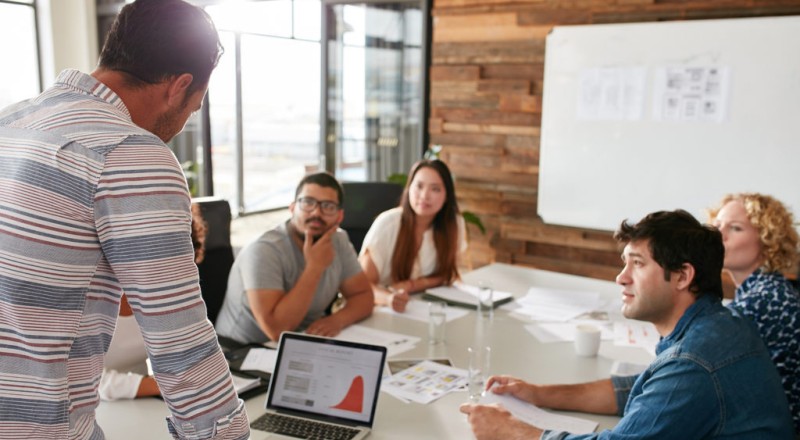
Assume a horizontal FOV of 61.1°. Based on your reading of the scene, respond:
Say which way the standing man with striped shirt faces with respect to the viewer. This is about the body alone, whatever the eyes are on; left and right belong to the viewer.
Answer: facing away from the viewer and to the right of the viewer

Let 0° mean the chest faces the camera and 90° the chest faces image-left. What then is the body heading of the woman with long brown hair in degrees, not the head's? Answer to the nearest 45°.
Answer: approximately 0°

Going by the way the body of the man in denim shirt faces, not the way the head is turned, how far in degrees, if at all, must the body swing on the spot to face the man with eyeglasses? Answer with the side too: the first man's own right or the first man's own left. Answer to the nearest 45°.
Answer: approximately 45° to the first man's own right

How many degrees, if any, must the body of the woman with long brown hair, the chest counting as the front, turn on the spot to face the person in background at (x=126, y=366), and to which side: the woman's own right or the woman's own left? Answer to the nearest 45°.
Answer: approximately 45° to the woman's own right

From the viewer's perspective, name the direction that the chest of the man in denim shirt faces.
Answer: to the viewer's left

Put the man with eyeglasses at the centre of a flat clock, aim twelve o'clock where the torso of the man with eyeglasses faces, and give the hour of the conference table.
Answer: The conference table is roughly at 12 o'clock from the man with eyeglasses.

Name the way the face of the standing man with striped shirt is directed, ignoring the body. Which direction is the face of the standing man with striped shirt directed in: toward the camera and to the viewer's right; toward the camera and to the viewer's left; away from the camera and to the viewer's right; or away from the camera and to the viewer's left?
away from the camera and to the viewer's right

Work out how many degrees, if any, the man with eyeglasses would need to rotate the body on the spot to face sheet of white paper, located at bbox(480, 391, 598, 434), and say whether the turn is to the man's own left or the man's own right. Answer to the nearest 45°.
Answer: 0° — they already face it

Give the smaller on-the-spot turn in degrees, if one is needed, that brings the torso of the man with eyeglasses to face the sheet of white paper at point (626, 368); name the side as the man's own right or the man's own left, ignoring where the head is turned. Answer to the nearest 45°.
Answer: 0° — they already face it

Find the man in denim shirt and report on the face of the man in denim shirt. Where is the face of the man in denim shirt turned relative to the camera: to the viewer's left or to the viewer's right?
to the viewer's left
